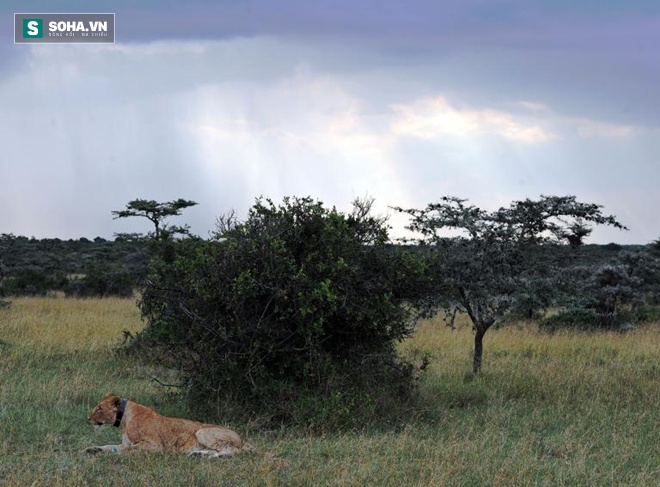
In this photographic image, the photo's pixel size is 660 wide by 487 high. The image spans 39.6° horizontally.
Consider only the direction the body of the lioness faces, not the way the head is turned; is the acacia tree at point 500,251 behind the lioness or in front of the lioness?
behind

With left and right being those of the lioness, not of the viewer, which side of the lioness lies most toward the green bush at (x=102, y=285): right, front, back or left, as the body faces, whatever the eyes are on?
right

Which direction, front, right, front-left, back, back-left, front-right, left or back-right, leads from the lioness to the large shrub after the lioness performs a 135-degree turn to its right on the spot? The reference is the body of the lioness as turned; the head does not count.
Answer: front

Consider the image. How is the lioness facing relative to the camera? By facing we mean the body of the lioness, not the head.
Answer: to the viewer's left

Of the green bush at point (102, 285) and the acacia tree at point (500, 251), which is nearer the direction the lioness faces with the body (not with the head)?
the green bush
